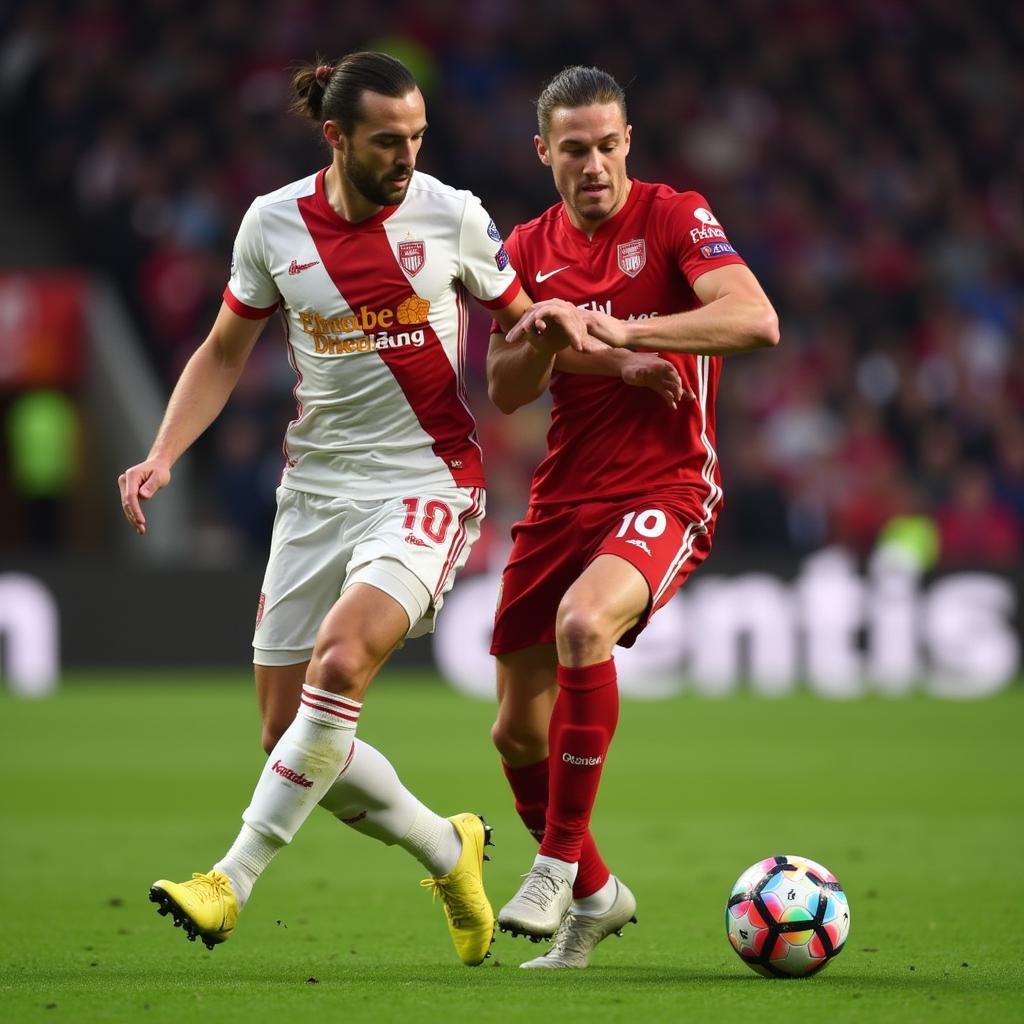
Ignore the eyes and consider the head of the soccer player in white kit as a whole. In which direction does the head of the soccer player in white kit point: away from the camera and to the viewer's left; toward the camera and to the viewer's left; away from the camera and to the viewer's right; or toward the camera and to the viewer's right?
toward the camera and to the viewer's right

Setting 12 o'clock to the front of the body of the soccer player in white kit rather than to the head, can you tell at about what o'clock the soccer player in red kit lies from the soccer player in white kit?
The soccer player in red kit is roughly at 9 o'clock from the soccer player in white kit.

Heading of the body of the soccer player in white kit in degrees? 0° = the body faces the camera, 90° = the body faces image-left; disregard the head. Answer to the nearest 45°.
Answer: approximately 0°
